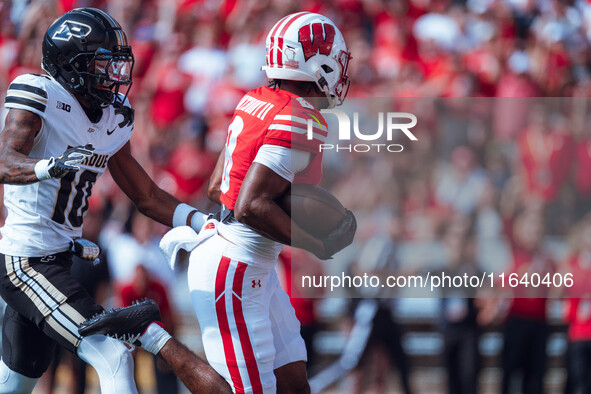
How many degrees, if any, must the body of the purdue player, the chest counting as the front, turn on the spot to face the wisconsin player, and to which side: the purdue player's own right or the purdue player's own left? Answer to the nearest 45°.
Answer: approximately 45° to the purdue player's own left

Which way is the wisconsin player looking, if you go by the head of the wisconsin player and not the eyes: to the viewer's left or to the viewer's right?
to the viewer's right

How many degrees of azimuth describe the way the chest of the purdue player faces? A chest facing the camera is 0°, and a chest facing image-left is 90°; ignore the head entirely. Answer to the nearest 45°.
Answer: approximately 315°
